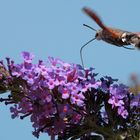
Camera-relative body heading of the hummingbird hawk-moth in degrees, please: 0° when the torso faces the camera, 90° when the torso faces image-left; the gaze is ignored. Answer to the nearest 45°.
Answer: approximately 90°
